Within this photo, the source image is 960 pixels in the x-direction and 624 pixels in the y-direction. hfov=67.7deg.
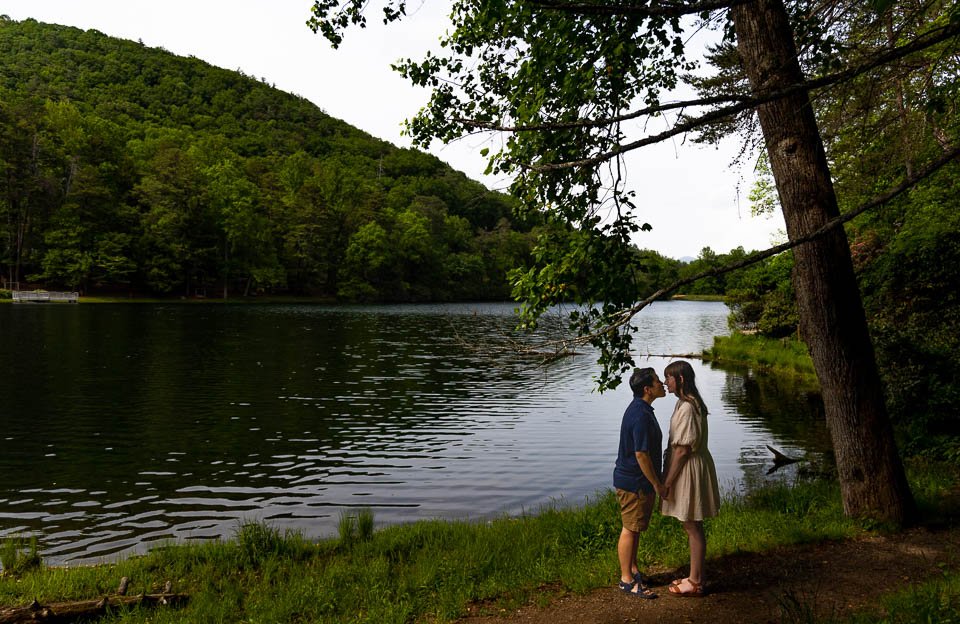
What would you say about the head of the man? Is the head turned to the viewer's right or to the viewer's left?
to the viewer's right

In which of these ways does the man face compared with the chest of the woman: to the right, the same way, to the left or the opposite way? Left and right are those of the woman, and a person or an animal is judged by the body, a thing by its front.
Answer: the opposite way

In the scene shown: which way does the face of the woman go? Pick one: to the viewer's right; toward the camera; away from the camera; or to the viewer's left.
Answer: to the viewer's left

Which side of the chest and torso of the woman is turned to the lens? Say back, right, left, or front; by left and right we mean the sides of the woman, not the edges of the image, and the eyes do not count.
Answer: left

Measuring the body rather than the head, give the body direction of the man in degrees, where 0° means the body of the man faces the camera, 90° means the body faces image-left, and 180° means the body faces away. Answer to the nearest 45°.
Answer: approximately 270°

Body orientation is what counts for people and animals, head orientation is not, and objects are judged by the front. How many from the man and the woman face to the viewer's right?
1
